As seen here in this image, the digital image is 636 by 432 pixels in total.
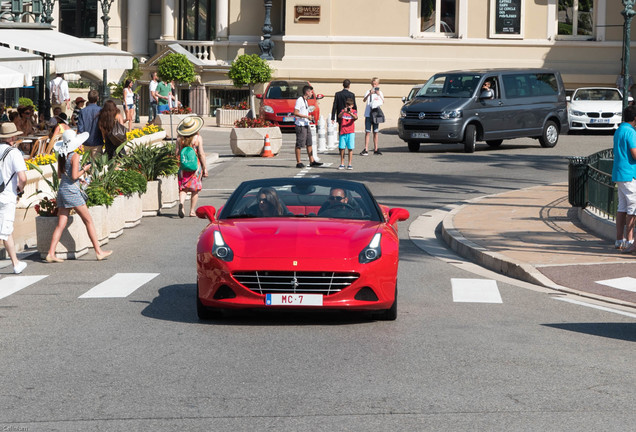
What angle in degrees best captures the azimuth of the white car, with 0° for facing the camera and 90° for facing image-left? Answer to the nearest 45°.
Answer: approximately 0°

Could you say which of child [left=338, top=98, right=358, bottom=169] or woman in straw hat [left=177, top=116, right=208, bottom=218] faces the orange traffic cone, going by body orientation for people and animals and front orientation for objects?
the woman in straw hat

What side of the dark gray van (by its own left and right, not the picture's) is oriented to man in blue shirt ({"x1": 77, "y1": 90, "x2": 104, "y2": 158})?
front

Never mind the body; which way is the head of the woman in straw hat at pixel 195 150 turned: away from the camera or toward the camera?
away from the camera

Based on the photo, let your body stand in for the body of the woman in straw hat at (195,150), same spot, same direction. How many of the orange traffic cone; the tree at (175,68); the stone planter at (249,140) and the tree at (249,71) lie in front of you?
4

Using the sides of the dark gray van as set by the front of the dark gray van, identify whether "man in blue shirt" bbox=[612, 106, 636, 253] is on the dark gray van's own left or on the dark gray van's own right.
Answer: on the dark gray van's own left

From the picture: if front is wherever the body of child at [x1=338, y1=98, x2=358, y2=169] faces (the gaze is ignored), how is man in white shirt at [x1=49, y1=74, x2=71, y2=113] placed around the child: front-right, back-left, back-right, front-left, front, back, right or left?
back-right

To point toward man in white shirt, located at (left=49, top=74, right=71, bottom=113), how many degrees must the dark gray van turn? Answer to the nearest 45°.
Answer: approximately 45° to its right

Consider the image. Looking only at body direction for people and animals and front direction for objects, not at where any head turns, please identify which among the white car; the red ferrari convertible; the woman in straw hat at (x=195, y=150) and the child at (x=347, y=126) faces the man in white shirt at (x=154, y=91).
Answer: the woman in straw hat

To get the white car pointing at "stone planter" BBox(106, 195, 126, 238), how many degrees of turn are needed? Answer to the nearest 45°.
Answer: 0° — it already faces it

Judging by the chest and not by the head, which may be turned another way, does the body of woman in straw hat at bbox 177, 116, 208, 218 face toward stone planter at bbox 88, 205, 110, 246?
no

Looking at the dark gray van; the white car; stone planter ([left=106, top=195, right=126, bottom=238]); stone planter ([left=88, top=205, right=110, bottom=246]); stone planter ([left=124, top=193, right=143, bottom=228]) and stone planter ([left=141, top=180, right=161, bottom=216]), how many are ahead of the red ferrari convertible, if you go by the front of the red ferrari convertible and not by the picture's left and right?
0

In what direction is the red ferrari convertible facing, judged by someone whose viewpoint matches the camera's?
facing the viewer

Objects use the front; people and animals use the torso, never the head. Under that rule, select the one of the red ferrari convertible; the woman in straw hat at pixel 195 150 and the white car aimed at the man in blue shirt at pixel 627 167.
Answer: the white car

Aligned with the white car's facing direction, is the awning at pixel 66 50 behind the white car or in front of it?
in front

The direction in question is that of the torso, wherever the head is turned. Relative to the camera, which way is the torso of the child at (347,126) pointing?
toward the camera

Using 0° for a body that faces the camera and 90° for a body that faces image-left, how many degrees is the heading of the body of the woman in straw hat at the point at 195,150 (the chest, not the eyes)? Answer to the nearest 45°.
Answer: approximately 180°

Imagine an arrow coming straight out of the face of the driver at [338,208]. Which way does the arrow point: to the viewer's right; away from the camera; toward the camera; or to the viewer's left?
toward the camera
